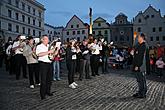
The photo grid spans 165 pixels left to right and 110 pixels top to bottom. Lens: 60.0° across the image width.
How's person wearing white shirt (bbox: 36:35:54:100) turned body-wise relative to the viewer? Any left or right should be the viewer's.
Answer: facing the viewer and to the right of the viewer

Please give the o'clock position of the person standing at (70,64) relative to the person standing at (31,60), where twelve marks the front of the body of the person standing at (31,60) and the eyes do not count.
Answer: the person standing at (70,64) is roughly at 11 o'clock from the person standing at (31,60).

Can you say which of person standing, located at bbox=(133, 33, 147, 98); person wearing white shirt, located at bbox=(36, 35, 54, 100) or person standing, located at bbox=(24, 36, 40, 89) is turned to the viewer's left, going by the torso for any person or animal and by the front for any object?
person standing, located at bbox=(133, 33, 147, 98)

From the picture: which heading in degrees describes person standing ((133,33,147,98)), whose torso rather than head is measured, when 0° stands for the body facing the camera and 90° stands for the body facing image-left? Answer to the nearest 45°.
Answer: approximately 90°

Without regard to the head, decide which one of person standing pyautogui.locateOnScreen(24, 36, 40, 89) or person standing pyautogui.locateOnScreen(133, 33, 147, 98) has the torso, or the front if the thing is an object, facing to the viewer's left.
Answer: person standing pyautogui.locateOnScreen(133, 33, 147, 98)

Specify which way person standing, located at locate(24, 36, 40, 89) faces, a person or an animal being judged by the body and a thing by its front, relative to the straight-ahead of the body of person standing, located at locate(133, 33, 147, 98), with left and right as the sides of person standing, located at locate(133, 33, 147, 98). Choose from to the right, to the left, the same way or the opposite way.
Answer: the opposite way

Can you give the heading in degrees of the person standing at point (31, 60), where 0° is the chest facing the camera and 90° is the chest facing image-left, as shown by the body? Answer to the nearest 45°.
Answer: approximately 315°

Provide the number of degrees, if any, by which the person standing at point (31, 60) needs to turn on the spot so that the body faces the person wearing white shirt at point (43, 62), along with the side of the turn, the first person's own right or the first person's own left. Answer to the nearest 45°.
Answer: approximately 45° to the first person's own right

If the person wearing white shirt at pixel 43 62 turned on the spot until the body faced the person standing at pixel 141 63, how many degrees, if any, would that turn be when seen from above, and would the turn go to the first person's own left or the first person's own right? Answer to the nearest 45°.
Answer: approximately 45° to the first person's own left

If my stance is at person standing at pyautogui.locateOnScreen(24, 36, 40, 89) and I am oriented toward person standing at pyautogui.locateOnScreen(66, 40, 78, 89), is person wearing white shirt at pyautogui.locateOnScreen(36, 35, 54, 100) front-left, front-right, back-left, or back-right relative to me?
front-right

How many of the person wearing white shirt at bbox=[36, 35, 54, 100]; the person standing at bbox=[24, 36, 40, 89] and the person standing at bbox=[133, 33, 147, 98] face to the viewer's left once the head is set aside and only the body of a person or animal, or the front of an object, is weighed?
1

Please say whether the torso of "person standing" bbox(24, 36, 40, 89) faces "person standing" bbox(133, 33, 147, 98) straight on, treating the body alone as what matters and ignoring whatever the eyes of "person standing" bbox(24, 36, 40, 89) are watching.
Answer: yes

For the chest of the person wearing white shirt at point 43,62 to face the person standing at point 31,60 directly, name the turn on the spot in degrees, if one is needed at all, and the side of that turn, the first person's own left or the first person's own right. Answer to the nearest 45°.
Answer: approximately 135° to the first person's own left
